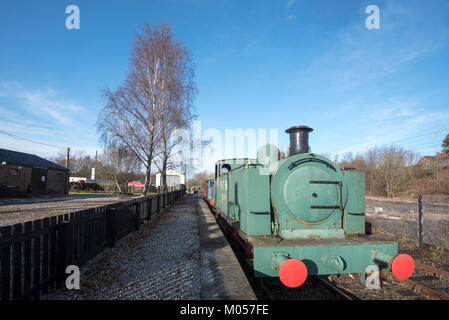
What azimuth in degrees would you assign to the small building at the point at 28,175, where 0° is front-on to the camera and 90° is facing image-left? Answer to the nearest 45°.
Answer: approximately 315°

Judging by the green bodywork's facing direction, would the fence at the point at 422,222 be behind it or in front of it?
behind
